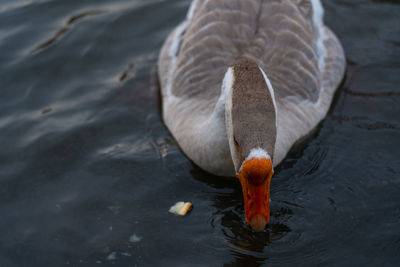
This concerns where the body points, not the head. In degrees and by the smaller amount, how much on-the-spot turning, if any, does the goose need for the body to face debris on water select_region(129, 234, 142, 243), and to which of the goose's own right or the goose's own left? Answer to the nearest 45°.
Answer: approximately 45° to the goose's own right

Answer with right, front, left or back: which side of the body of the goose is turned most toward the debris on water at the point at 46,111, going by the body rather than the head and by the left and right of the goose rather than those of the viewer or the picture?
right

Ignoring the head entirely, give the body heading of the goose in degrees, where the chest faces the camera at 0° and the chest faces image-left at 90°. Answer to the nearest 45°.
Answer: approximately 0°

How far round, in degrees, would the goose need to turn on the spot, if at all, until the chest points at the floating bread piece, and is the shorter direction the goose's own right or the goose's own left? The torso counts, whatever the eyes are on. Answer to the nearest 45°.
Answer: approximately 45° to the goose's own right

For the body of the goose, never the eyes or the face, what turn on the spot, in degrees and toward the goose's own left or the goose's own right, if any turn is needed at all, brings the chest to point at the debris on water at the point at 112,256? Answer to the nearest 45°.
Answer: approximately 45° to the goose's own right
